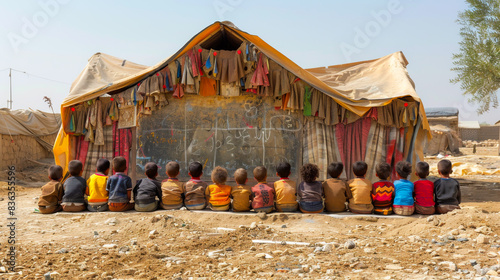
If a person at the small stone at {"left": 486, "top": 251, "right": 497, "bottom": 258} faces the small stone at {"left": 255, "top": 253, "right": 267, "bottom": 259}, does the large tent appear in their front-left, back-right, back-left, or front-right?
front-right

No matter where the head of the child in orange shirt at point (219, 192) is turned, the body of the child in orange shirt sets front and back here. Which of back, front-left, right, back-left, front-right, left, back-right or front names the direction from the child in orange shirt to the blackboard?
front

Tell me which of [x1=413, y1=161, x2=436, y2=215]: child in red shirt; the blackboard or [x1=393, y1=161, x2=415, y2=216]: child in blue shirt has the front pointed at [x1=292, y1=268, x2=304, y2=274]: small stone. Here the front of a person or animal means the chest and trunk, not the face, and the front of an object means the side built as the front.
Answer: the blackboard

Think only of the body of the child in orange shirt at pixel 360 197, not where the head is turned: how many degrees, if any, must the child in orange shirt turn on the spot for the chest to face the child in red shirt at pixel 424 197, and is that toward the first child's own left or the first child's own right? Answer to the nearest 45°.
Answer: approximately 90° to the first child's own right

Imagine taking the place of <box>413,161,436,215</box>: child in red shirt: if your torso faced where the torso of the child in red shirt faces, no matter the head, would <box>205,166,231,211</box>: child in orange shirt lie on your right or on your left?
on your left

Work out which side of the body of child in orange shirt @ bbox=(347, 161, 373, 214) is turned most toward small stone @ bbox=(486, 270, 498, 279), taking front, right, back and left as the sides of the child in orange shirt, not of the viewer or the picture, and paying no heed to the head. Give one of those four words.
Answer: back

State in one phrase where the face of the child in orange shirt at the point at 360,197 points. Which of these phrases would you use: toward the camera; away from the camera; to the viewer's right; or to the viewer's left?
away from the camera

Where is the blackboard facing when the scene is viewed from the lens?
facing the viewer

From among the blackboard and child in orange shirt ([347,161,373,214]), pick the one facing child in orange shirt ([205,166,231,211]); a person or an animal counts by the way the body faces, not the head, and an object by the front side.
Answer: the blackboard

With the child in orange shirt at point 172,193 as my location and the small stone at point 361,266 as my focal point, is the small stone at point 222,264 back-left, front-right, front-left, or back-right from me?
front-right

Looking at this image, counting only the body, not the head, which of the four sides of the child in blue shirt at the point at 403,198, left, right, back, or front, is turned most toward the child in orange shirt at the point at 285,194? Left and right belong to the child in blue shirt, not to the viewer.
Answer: left

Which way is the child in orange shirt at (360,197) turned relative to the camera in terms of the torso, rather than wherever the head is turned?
away from the camera

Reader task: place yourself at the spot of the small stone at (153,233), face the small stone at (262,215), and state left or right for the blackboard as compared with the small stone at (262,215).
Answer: left

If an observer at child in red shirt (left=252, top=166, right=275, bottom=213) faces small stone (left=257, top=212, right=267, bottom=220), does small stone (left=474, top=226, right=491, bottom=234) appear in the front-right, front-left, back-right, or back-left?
front-left

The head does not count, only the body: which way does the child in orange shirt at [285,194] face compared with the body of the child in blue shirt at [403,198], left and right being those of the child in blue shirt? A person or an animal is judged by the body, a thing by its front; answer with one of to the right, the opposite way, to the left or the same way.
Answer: the same way

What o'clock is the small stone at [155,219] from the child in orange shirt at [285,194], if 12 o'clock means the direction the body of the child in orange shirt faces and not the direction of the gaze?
The small stone is roughly at 8 o'clock from the child in orange shirt.

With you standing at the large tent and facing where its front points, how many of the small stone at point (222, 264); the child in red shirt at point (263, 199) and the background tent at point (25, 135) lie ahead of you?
2

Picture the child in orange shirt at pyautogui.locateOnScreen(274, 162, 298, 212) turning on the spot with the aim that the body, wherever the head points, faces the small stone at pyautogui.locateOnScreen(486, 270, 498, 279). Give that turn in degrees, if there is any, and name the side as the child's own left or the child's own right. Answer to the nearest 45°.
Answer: approximately 135° to the child's own right

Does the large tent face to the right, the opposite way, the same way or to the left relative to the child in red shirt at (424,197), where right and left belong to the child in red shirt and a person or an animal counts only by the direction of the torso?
the opposite way

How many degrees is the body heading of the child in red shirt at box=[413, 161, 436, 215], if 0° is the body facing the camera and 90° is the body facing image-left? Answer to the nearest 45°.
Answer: approximately 180°

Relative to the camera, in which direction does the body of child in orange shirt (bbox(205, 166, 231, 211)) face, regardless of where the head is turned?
away from the camera

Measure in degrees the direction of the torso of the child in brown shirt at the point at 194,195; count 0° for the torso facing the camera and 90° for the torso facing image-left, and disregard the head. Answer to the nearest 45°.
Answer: approximately 180°

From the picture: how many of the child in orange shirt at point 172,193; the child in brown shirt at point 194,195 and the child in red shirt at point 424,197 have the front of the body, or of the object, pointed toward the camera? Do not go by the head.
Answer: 0
